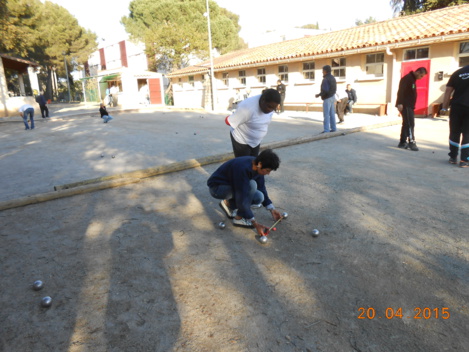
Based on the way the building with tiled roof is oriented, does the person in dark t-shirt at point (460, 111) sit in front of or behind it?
in front

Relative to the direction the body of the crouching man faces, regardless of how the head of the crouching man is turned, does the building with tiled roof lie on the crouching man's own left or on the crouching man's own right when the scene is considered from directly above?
on the crouching man's own left

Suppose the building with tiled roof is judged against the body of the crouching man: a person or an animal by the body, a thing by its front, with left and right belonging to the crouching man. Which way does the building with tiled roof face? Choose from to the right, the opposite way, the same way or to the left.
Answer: to the right

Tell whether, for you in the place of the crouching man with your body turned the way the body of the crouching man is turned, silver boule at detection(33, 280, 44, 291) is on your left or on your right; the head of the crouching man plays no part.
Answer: on your right

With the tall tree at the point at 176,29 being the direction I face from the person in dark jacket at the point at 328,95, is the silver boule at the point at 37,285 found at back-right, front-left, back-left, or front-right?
back-left

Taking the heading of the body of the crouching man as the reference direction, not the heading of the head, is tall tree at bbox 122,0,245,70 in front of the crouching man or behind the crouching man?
behind

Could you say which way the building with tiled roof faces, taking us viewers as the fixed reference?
facing the viewer and to the left of the viewer

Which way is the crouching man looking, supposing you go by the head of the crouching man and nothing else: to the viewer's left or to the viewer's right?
to the viewer's right

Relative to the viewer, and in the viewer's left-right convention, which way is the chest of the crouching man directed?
facing the viewer and to the right of the viewer
